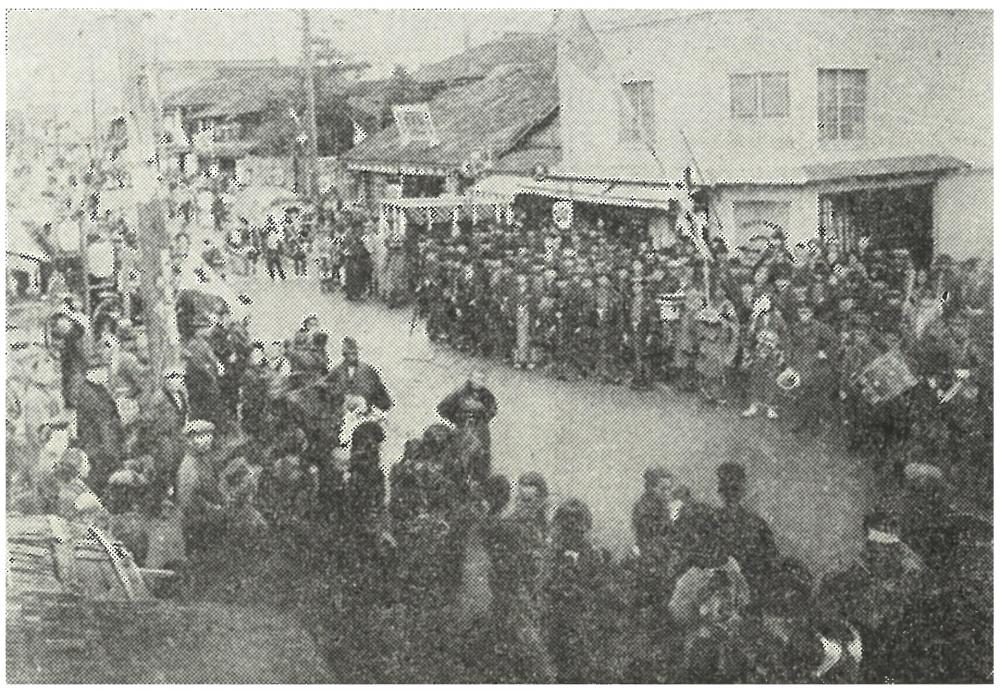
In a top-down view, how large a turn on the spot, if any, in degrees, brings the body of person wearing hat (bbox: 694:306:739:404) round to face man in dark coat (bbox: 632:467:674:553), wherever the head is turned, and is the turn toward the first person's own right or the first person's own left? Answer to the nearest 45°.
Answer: approximately 45° to the first person's own left

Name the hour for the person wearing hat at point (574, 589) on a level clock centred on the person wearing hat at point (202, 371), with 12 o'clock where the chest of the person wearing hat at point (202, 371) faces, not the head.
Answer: the person wearing hat at point (574, 589) is roughly at 3 o'clock from the person wearing hat at point (202, 371).

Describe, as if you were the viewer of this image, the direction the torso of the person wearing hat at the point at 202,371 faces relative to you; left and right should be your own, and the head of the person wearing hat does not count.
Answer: facing away from the viewer and to the right of the viewer

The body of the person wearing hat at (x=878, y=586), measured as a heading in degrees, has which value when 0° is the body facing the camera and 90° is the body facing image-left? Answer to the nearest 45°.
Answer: approximately 180°

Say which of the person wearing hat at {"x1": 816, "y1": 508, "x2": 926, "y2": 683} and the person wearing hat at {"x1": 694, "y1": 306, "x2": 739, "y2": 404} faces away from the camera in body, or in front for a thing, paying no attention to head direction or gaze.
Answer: the person wearing hat at {"x1": 816, "y1": 508, "x2": 926, "y2": 683}
